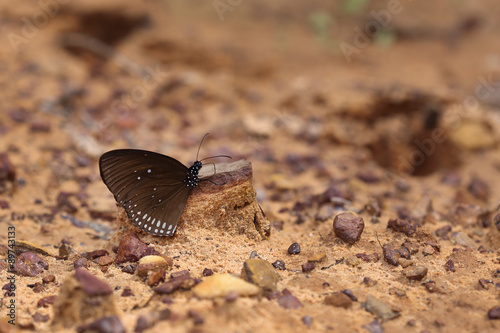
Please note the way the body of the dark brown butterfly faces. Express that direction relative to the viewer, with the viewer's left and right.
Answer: facing to the right of the viewer

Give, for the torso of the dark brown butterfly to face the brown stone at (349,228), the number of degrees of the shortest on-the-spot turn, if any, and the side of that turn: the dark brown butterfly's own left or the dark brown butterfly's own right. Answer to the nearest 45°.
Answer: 0° — it already faces it

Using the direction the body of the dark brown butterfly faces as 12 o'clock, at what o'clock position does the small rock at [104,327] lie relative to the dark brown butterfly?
The small rock is roughly at 3 o'clock from the dark brown butterfly.

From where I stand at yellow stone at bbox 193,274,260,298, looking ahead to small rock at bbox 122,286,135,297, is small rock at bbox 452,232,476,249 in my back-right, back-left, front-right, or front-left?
back-right

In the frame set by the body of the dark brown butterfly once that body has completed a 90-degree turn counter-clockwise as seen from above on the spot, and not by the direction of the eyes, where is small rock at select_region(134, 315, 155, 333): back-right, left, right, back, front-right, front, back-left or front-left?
back

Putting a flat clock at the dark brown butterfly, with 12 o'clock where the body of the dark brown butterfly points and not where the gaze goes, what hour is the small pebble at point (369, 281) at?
The small pebble is roughly at 1 o'clock from the dark brown butterfly.

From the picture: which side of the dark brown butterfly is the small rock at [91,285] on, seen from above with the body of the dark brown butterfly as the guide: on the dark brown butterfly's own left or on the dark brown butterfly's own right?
on the dark brown butterfly's own right

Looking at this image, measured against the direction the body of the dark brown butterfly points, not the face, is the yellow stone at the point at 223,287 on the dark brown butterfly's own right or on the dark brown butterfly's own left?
on the dark brown butterfly's own right
